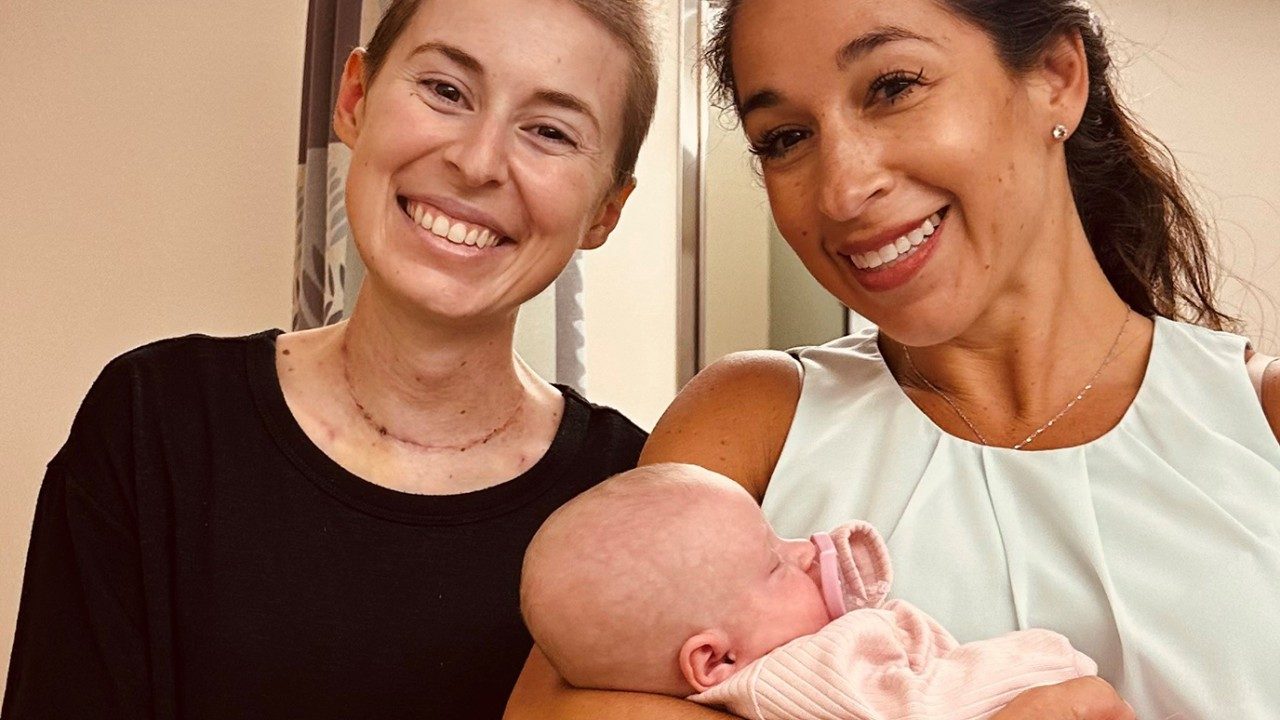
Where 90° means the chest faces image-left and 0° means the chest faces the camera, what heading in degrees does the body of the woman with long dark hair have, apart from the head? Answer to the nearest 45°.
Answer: approximately 0°

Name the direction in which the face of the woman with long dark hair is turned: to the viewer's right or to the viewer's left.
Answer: to the viewer's left

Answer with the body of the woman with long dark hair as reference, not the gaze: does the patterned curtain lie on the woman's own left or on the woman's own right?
on the woman's own right
